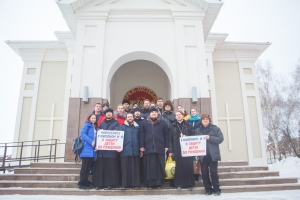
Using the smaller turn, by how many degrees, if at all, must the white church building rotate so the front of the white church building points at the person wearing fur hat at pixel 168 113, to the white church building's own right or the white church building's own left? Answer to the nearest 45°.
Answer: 0° — it already faces them

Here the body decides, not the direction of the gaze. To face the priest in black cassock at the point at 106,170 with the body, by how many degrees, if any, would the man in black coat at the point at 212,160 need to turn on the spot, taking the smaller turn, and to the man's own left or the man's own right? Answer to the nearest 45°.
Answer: approximately 90° to the man's own right

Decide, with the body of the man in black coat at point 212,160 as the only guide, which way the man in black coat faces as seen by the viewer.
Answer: toward the camera

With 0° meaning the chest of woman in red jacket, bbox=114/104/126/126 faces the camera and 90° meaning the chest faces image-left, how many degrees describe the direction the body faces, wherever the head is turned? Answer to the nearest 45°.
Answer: approximately 0°

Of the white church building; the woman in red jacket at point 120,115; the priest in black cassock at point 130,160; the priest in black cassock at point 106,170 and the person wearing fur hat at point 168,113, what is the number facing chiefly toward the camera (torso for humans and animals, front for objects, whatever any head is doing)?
5

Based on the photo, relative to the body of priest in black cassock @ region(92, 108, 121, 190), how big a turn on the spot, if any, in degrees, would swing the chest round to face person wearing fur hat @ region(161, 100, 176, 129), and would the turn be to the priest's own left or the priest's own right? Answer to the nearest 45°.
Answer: approximately 90° to the priest's own left

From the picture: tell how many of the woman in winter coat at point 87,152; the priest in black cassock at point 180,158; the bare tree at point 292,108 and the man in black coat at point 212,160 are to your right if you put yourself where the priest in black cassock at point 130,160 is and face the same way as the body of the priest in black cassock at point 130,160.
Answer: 1

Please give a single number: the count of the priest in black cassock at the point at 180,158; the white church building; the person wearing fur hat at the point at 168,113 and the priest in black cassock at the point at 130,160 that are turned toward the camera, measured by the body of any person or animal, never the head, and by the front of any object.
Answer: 4

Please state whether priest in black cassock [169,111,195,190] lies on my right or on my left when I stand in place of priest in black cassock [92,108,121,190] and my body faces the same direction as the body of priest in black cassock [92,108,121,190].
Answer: on my left

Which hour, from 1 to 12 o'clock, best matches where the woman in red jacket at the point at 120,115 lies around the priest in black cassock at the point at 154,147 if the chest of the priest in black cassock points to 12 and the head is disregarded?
The woman in red jacket is roughly at 4 o'clock from the priest in black cassock.

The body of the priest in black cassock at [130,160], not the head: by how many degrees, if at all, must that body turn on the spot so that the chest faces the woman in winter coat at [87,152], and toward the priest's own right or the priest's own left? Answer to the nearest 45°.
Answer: approximately 90° to the priest's own right

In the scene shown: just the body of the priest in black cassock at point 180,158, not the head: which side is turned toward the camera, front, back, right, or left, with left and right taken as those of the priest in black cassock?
front

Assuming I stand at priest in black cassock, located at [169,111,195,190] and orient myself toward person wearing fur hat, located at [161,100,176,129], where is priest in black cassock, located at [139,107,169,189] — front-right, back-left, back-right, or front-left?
front-left

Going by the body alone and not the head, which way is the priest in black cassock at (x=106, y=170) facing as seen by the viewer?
toward the camera

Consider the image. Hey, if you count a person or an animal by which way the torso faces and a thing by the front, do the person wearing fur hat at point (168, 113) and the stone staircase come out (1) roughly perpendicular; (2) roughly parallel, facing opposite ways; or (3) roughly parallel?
roughly parallel
